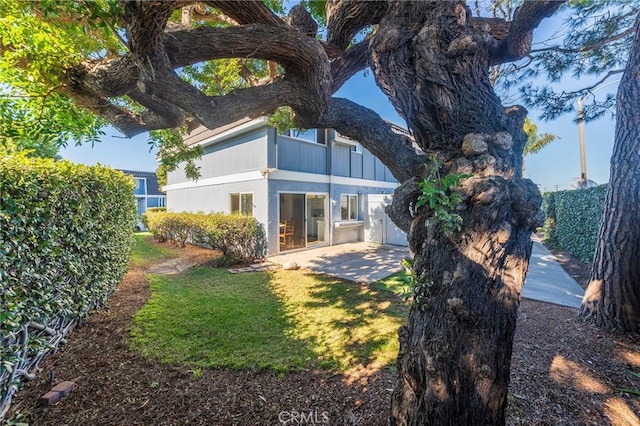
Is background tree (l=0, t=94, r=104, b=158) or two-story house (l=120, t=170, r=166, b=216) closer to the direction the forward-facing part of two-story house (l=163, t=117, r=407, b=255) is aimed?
the background tree

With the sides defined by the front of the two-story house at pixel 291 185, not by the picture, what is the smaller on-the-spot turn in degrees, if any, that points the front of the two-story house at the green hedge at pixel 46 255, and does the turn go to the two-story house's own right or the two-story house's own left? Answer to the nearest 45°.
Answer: approximately 45° to the two-story house's own right

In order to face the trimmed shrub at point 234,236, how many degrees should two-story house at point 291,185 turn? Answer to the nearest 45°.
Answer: approximately 90° to its right

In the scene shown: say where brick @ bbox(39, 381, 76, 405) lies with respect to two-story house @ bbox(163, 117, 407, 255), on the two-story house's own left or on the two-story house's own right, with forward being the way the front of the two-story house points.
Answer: on the two-story house's own right

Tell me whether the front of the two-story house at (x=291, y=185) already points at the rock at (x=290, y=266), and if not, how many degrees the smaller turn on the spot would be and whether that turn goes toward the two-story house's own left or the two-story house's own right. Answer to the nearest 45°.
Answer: approximately 45° to the two-story house's own right

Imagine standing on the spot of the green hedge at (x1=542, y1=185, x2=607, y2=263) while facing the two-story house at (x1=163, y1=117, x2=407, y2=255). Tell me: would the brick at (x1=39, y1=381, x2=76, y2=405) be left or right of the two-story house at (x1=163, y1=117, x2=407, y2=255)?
left

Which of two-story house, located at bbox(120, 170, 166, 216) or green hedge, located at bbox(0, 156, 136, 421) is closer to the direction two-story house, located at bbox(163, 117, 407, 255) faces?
the green hedge

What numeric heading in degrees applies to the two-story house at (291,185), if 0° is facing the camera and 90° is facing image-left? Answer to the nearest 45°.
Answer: approximately 315°

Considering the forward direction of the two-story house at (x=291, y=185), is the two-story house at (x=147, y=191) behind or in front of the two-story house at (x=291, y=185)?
behind
